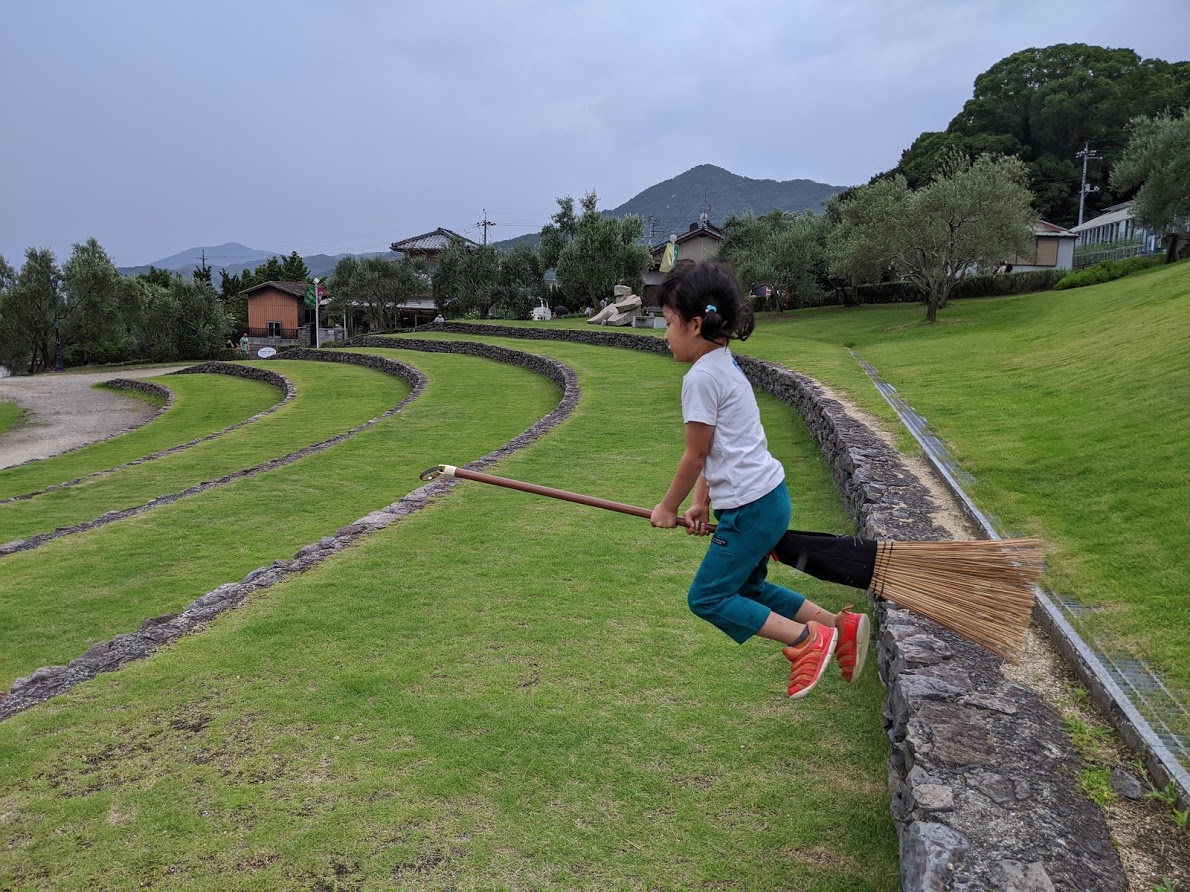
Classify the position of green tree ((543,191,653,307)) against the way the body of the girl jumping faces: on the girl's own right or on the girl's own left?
on the girl's own right

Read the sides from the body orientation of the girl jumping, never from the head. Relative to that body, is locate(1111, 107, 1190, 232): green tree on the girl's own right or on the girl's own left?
on the girl's own right

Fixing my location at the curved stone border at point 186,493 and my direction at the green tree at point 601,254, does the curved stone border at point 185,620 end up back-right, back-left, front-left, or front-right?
back-right

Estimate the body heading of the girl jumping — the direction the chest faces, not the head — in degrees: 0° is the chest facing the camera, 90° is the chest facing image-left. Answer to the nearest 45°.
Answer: approximately 90°

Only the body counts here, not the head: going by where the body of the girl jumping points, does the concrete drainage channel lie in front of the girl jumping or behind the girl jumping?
behind

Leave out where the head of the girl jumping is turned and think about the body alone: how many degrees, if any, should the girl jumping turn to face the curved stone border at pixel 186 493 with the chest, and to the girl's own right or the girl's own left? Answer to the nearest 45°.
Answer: approximately 45° to the girl's own right

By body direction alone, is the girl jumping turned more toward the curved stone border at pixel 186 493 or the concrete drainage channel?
the curved stone border

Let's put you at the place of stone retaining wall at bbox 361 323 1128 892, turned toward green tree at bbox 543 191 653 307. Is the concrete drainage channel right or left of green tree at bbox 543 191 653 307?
right

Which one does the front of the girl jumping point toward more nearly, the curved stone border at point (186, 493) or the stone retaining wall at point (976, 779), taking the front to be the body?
the curved stone border
